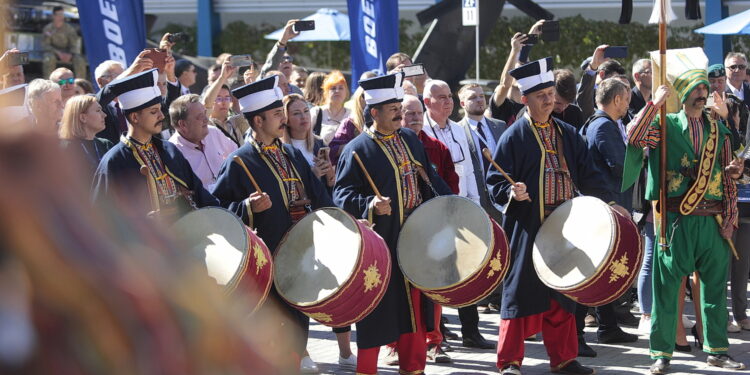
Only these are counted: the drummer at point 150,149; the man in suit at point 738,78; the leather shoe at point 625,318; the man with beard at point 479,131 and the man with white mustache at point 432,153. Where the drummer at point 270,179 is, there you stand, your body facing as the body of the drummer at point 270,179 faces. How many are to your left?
4

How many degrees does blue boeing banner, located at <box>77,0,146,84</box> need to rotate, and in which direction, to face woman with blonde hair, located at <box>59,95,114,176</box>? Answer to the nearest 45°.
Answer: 0° — it already faces them

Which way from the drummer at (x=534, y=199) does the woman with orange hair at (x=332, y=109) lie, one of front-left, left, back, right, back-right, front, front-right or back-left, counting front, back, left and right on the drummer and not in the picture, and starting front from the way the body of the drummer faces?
back

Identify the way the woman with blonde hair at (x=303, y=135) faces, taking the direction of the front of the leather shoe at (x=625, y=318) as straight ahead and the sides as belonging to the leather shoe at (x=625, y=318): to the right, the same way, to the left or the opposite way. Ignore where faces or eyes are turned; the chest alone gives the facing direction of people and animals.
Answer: the same way

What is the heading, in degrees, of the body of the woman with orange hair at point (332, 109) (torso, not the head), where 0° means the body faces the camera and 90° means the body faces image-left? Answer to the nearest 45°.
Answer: approximately 0°

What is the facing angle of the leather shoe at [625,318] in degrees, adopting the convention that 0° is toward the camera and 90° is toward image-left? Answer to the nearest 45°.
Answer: approximately 315°

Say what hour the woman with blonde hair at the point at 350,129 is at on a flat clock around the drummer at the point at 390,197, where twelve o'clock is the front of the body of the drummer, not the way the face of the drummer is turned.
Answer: The woman with blonde hair is roughly at 7 o'clock from the drummer.

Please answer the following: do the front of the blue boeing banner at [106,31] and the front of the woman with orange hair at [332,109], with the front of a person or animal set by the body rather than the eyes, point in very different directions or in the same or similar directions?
same or similar directions

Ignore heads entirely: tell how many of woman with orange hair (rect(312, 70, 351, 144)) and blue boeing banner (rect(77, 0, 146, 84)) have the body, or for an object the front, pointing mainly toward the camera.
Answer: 2

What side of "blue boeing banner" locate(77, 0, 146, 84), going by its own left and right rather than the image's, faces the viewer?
front

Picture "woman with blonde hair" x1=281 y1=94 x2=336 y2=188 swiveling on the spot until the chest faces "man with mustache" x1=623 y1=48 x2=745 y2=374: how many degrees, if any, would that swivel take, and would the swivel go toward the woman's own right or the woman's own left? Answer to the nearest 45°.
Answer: approximately 45° to the woman's own left

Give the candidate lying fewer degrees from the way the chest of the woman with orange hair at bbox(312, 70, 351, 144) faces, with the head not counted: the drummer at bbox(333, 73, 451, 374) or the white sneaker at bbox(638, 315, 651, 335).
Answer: the drummer

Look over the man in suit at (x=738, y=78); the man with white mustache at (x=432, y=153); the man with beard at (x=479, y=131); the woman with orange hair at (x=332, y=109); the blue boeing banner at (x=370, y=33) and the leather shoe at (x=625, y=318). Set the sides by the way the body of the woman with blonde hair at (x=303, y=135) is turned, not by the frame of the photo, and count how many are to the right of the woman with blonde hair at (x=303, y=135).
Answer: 0

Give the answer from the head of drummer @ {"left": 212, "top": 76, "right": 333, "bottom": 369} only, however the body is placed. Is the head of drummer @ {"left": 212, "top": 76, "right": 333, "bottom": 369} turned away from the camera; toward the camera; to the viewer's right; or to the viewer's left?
to the viewer's right

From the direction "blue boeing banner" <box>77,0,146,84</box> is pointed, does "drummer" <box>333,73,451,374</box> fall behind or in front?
in front

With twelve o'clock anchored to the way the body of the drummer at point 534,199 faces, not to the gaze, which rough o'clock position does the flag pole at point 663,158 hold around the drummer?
The flag pole is roughly at 10 o'clock from the drummer.

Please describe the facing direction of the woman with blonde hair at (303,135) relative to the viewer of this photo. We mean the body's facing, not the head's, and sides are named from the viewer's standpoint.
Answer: facing the viewer and to the right of the viewer

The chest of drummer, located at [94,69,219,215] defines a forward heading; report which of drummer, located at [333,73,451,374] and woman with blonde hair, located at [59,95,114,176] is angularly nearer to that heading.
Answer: the drummer

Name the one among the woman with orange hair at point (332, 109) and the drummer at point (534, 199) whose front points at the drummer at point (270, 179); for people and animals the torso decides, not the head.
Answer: the woman with orange hair

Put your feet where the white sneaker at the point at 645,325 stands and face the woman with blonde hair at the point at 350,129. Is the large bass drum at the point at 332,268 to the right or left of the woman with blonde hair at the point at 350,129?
left

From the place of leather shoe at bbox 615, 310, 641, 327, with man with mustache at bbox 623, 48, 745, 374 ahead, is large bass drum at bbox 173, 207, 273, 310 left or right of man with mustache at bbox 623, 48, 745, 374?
right

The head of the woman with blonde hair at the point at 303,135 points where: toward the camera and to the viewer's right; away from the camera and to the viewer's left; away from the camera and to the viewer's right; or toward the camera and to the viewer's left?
toward the camera and to the viewer's right

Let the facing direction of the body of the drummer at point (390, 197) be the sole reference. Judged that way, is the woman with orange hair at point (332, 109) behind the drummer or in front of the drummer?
behind
